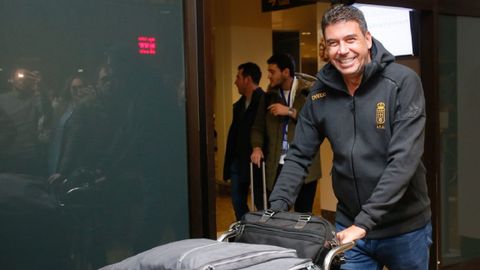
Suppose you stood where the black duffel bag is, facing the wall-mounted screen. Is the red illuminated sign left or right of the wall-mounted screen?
left

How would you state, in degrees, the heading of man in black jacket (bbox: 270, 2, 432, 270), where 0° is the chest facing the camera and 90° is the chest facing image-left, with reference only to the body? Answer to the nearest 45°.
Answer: approximately 45°

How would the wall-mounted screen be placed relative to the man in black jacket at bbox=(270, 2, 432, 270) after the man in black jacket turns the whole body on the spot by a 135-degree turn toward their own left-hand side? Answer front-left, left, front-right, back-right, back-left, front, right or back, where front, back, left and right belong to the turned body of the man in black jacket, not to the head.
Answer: left

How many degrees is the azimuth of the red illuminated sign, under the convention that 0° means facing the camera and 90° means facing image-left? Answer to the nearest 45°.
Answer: approximately 0°

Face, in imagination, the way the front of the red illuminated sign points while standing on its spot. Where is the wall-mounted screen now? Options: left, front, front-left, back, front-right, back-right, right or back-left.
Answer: back-left

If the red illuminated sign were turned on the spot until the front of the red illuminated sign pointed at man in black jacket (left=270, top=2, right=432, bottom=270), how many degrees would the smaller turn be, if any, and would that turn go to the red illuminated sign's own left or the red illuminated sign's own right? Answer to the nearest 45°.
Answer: approximately 45° to the red illuminated sign's own left

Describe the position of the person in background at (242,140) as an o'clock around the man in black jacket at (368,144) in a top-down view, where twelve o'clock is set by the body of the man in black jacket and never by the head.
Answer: The person in background is roughly at 4 o'clock from the man in black jacket.

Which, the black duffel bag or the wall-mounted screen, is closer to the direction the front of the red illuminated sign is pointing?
the black duffel bag

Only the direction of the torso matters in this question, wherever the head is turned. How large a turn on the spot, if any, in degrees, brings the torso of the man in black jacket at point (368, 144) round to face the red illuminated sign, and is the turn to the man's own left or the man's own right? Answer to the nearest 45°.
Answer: approximately 90° to the man's own right
